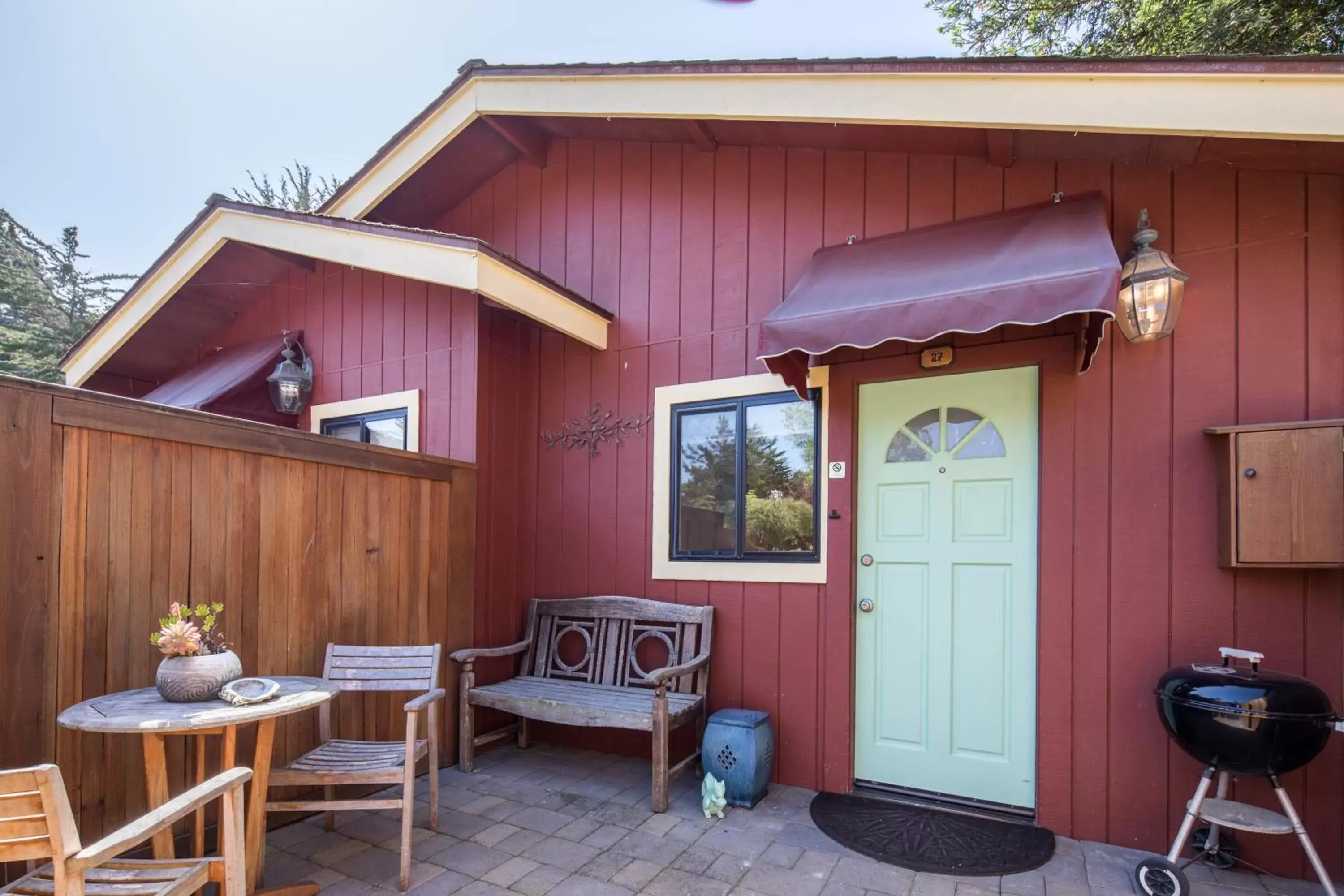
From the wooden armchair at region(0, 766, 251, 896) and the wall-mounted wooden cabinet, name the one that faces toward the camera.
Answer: the wall-mounted wooden cabinet

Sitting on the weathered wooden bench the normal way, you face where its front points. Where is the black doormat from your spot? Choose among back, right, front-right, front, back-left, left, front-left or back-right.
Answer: left

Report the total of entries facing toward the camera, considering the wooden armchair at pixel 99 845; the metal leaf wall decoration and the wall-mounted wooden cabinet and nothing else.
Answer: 2

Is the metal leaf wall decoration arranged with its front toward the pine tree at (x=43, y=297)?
no

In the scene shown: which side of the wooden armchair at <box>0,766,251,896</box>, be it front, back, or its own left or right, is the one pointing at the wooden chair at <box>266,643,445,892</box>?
front

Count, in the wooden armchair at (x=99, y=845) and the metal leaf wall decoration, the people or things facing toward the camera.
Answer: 1

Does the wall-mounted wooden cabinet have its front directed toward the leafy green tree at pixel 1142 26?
no

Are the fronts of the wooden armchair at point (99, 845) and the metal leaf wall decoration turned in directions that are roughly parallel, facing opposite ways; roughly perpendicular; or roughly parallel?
roughly parallel, facing opposite ways

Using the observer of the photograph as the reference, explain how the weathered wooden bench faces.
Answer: facing the viewer and to the left of the viewer

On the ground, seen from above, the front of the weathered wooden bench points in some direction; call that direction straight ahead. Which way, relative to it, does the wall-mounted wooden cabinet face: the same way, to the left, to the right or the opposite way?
the same way

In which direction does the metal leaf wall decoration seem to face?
toward the camera

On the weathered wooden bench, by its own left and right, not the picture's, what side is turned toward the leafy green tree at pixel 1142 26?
back

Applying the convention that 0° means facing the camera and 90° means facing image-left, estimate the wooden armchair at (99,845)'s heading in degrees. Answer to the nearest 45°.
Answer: approximately 225°
